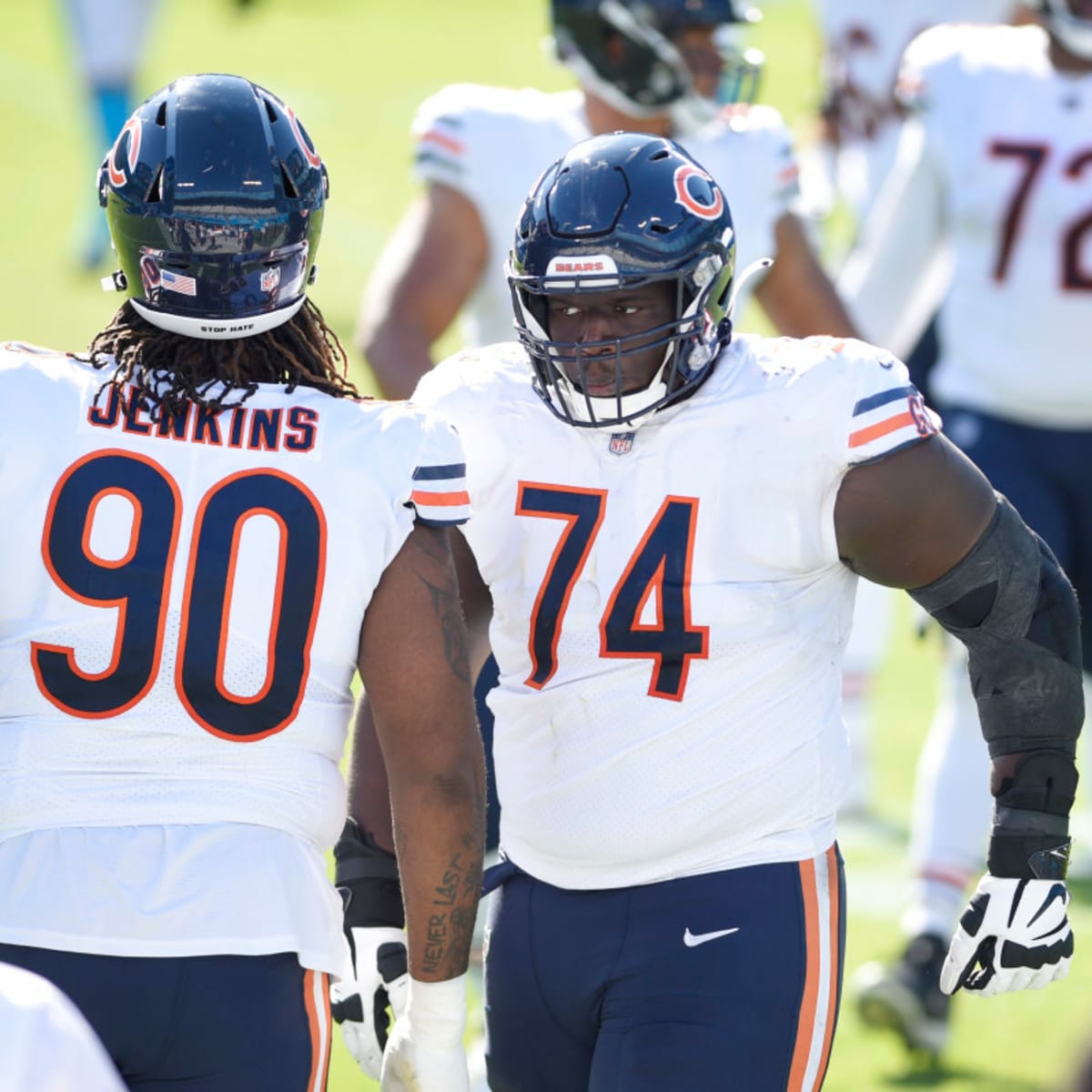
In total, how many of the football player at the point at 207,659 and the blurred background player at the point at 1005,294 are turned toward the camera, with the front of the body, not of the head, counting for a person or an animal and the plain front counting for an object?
1

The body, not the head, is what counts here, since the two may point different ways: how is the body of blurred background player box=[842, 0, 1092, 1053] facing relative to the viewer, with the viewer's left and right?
facing the viewer

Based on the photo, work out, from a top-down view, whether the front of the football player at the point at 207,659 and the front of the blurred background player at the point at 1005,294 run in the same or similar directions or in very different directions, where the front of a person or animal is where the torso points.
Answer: very different directions

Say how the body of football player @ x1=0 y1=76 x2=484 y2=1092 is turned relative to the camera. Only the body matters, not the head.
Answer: away from the camera

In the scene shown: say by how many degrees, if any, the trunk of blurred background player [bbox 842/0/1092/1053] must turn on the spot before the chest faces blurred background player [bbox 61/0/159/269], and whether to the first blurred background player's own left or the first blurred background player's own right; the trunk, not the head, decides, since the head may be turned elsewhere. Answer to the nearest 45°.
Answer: approximately 135° to the first blurred background player's own right

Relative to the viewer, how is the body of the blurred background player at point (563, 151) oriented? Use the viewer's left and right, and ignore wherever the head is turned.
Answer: facing the viewer and to the right of the viewer

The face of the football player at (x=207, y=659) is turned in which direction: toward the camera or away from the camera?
away from the camera

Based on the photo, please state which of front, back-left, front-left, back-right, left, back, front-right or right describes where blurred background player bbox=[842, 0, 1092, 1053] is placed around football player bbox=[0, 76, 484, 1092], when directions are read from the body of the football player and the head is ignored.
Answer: front-right

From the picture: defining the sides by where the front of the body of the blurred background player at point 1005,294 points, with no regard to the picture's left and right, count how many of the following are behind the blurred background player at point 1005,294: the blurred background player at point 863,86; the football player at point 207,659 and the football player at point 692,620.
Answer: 1

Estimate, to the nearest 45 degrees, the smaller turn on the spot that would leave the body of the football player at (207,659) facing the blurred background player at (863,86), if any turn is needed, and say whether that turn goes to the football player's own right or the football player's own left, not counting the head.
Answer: approximately 45° to the football player's own right

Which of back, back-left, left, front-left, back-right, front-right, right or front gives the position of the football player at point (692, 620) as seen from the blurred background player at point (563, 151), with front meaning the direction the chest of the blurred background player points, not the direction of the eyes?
front-right

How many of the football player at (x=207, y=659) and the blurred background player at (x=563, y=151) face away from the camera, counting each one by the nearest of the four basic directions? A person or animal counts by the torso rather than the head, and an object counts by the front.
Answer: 1

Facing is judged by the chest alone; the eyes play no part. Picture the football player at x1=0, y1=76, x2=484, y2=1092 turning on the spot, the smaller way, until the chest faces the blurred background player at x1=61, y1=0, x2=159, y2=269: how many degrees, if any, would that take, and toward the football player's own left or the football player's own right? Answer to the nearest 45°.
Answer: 0° — they already face them
